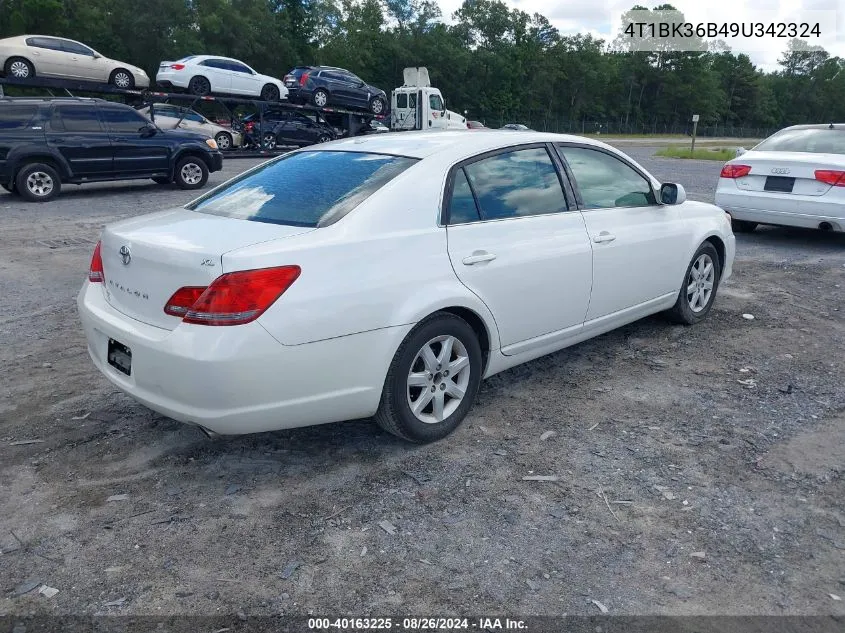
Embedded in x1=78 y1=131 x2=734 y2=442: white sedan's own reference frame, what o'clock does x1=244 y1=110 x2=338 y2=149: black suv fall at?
The black suv is roughly at 10 o'clock from the white sedan.

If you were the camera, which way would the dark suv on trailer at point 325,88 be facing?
facing away from the viewer and to the right of the viewer

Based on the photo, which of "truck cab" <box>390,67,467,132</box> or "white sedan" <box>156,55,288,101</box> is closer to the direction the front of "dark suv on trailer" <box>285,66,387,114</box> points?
the truck cab

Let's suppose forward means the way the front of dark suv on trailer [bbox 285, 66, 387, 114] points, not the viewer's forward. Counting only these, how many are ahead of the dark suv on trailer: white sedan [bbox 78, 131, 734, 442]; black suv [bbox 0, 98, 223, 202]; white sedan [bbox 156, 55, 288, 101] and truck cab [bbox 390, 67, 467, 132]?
1

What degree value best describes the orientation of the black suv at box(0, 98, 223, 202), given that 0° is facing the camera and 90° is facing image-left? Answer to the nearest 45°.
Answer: approximately 270°

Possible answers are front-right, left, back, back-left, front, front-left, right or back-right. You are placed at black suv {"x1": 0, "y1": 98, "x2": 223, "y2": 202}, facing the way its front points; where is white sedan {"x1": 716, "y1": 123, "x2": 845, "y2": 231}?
front-right

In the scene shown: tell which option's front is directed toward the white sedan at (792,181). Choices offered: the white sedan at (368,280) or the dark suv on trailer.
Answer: the white sedan at (368,280)

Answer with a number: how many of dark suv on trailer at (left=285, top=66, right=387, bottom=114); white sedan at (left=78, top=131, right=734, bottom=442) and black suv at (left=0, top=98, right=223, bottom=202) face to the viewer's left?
0

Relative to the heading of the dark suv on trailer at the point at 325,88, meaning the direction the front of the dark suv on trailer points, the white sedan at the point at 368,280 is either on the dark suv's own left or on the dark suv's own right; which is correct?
on the dark suv's own right

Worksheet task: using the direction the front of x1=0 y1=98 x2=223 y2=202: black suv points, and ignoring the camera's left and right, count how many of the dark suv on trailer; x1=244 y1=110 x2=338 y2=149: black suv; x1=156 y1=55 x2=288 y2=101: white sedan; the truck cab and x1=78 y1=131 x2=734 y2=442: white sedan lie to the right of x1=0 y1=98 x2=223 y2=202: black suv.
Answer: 1

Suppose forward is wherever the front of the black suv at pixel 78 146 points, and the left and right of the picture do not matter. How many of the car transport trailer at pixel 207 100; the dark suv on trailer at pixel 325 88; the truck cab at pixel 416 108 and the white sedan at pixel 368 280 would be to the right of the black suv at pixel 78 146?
1

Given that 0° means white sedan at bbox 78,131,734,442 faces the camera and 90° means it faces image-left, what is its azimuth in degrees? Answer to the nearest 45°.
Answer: approximately 225°

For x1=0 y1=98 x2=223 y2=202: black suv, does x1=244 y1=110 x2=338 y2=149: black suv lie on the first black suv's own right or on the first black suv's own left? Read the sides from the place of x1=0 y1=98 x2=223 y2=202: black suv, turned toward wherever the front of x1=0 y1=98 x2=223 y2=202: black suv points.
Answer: on the first black suv's own left

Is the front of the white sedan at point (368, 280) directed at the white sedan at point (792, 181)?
yes
